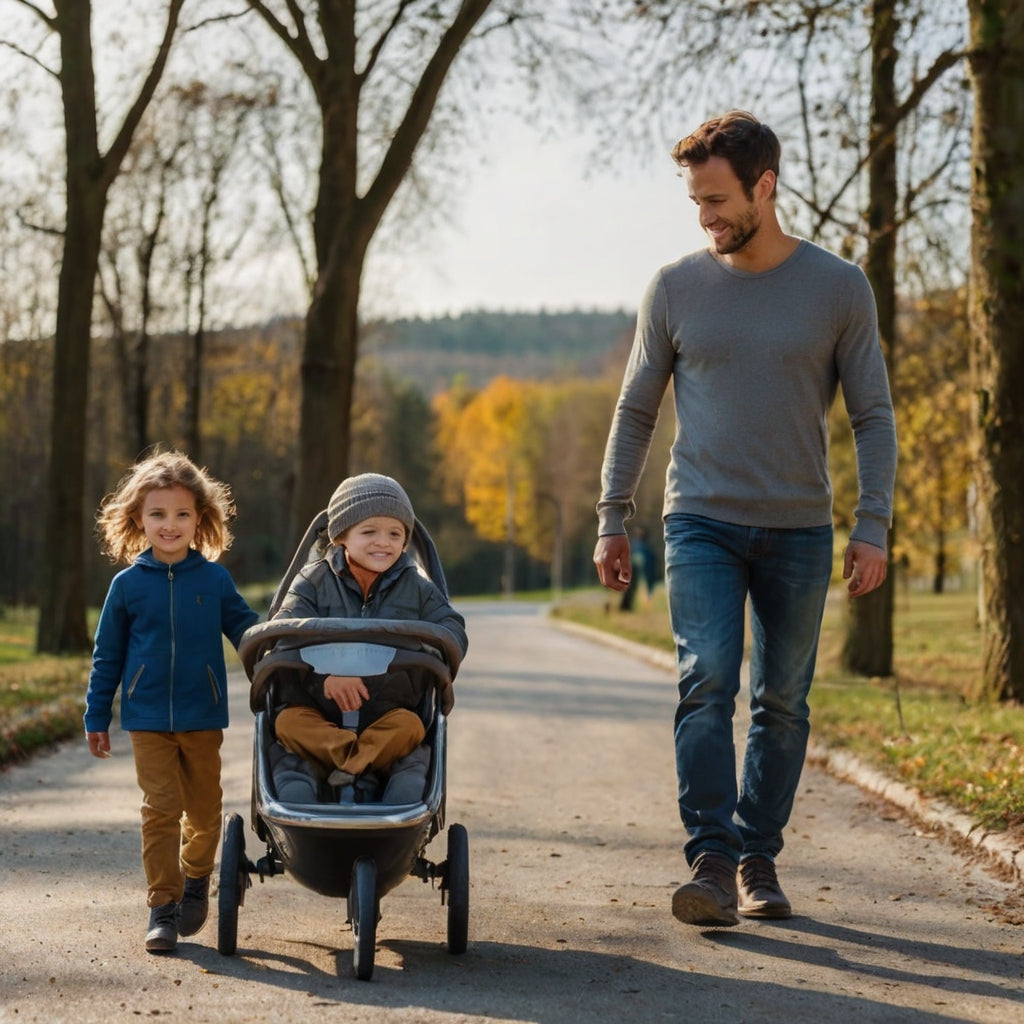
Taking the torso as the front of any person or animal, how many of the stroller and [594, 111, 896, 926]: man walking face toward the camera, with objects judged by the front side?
2

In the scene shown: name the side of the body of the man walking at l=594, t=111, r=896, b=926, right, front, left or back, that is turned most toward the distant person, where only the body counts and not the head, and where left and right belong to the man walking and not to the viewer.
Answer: back

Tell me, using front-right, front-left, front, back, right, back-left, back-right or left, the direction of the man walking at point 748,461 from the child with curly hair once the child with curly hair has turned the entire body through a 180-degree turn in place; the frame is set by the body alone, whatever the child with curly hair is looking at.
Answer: right

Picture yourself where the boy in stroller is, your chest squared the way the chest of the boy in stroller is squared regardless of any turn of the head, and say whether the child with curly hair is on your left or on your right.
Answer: on your right

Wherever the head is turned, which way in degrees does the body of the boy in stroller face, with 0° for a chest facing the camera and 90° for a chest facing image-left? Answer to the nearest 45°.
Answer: approximately 0°

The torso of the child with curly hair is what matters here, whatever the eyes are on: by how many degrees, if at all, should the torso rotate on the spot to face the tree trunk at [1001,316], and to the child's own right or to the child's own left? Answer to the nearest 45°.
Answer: approximately 135° to the child's own left

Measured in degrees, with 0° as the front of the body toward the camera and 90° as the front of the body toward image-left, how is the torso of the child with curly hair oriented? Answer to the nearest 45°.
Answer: approximately 0°

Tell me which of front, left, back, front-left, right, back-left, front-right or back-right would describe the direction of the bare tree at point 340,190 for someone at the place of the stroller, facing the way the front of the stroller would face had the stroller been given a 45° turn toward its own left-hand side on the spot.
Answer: back-left

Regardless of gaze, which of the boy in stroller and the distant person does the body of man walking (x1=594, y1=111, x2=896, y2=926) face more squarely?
the boy in stroller

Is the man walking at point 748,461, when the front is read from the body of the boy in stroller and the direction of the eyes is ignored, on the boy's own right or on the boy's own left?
on the boy's own left
